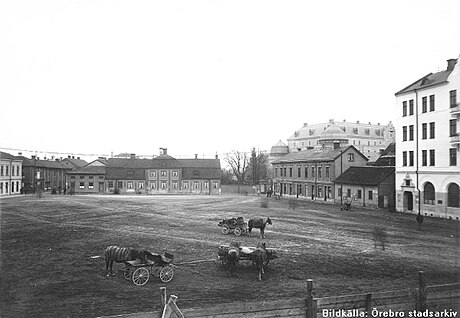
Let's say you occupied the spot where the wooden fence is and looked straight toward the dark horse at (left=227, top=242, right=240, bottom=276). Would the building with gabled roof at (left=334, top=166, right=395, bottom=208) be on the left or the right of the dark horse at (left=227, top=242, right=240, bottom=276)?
right

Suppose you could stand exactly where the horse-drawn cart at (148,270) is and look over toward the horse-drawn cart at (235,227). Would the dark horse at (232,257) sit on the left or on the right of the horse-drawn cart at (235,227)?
right

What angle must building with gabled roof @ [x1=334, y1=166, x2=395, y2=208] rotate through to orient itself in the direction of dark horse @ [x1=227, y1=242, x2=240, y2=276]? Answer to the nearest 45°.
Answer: approximately 45° to its left
